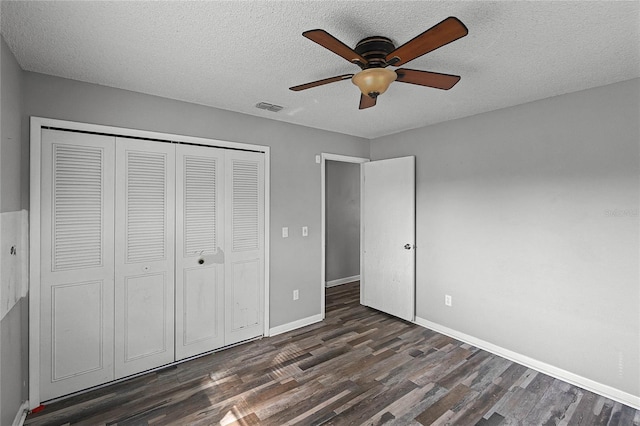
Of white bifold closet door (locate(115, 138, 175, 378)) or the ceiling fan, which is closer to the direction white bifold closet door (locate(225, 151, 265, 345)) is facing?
the ceiling fan

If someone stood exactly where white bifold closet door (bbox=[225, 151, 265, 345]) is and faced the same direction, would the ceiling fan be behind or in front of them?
in front

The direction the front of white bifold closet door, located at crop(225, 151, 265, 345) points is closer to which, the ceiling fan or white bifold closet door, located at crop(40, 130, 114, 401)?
the ceiling fan

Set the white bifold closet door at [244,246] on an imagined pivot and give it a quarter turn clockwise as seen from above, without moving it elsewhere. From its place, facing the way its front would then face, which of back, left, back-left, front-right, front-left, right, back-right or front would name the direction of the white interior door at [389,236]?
back-left

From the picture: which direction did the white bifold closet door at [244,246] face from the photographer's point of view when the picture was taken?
facing the viewer and to the right of the viewer
